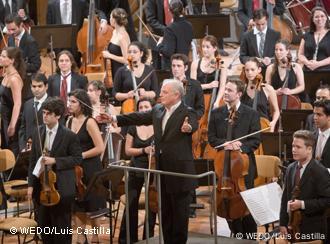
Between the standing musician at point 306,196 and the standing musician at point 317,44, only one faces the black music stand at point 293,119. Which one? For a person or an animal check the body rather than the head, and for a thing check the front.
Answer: the standing musician at point 317,44

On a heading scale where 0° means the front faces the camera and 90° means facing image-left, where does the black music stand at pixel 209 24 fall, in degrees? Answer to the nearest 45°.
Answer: approximately 180°

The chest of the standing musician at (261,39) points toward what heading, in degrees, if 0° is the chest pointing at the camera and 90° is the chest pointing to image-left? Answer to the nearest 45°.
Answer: approximately 0°

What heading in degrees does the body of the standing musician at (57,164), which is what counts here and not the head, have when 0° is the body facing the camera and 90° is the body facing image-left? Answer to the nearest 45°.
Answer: approximately 45°

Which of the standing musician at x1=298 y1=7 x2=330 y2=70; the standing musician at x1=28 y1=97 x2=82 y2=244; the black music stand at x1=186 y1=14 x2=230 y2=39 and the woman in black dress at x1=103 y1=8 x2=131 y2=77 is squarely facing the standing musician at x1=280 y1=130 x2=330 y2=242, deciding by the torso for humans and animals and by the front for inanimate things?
the standing musician at x1=298 y1=7 x2=330 y2=70

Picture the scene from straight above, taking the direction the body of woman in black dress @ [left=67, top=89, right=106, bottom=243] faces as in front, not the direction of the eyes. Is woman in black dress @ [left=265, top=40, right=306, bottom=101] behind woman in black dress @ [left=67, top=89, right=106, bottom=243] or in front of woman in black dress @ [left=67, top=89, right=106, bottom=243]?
behind

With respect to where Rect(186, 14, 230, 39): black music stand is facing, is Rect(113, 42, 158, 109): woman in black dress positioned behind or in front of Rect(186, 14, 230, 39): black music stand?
behind

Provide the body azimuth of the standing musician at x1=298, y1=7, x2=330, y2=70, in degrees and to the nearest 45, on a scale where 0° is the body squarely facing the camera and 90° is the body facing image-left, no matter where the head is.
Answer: approximately 0°

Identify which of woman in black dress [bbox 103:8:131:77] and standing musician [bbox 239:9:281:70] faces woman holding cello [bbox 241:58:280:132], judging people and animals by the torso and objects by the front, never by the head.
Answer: the standing musician

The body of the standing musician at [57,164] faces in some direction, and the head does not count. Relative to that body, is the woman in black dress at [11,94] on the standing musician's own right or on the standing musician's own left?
on the standing musician's own right

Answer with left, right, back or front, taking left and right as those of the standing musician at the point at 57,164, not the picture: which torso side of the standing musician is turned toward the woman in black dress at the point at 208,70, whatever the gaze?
back

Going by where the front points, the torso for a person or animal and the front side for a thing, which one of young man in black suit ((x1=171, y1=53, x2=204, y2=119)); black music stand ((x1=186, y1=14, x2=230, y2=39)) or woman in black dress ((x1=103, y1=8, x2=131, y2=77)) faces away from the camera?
the black music stand

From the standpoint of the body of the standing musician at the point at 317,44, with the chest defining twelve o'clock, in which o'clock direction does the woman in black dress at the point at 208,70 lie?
The woman in black dress is roughly at 2 o'clock from the standing musician.
